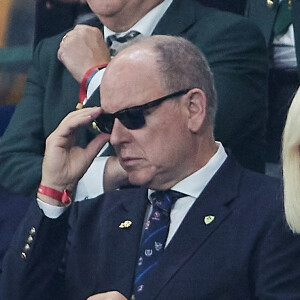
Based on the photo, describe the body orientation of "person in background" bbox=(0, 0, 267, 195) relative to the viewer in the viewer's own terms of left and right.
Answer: facing the viewer and to the left of the viewer

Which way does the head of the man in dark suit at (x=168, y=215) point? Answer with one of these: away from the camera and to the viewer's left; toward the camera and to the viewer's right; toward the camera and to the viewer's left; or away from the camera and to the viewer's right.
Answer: toward the camera and to the viewer's left

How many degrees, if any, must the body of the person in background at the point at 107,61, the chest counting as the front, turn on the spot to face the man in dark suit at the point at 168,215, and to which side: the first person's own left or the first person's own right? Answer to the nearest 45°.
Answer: approximately 45° to the first person's own left

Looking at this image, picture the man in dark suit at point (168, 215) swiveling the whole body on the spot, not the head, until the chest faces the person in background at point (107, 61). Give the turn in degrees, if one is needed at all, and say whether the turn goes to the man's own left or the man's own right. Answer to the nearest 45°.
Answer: approximately 135° to the man's own right

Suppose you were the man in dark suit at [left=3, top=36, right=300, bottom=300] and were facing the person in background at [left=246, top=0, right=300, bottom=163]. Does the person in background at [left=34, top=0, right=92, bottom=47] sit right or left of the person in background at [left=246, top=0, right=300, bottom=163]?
left

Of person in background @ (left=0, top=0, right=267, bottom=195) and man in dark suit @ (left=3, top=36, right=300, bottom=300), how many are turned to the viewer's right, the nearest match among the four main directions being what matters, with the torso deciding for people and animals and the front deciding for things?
0
